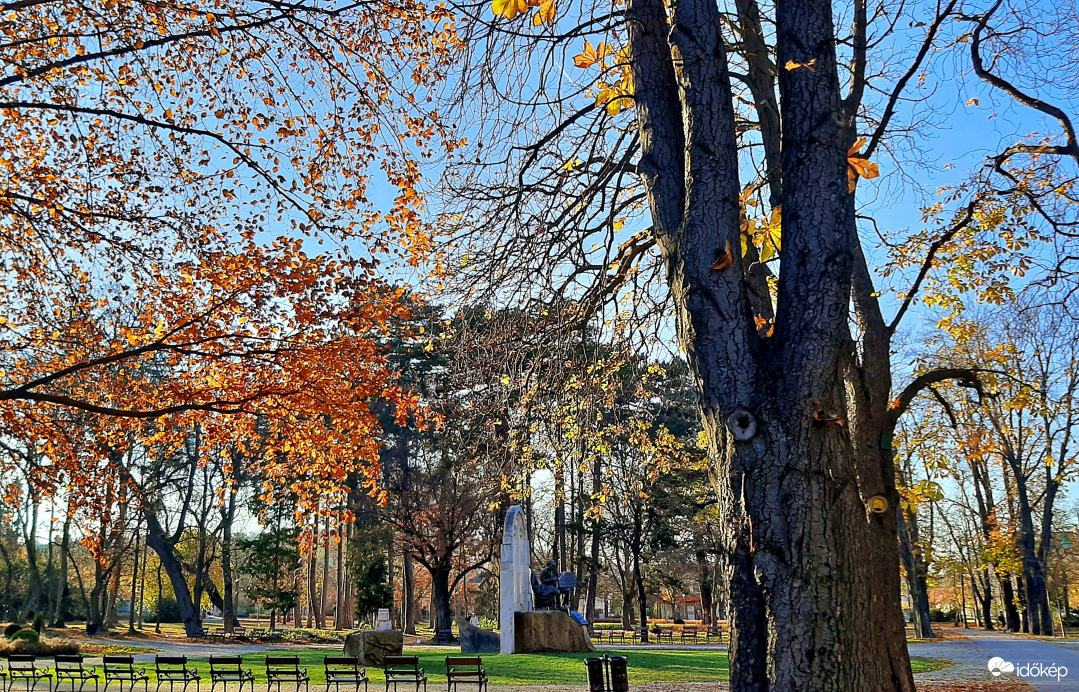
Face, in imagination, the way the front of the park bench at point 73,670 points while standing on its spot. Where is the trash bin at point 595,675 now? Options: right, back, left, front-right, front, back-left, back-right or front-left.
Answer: right

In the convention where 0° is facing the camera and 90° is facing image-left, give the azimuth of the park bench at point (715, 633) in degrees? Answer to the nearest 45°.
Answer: approximately 45°

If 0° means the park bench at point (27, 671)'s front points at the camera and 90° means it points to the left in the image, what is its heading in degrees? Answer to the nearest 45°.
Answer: approximately 225°

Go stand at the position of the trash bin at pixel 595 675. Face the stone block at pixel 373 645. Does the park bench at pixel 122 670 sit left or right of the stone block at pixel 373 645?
left

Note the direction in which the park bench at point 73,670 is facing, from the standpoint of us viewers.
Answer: facing away from the viewer and to the right of the viewer

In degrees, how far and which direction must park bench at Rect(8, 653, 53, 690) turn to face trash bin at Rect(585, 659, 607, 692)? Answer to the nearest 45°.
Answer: approximately 90° to its right

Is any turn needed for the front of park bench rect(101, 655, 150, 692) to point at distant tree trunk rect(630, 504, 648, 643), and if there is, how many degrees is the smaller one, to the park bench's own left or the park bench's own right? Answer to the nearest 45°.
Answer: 0° — it already faces it

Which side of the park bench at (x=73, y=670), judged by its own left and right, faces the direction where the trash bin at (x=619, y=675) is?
right
